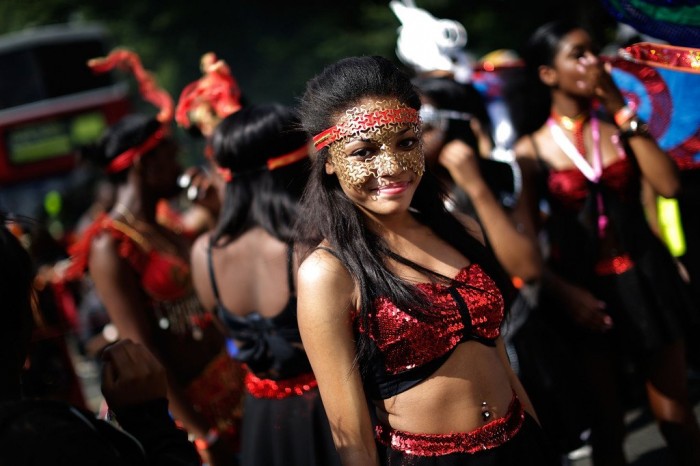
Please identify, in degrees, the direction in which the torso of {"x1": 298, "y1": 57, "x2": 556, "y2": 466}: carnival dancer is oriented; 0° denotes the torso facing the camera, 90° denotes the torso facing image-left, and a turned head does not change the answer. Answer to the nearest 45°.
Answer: approximately 315°

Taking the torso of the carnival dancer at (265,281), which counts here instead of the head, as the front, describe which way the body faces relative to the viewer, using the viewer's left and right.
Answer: facing away from the viewer

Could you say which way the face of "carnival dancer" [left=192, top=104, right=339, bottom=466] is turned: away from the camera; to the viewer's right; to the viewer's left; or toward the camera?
away from the camera

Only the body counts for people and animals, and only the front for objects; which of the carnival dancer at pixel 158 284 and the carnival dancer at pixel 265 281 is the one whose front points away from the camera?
the carnival dancer at pixel 265 281

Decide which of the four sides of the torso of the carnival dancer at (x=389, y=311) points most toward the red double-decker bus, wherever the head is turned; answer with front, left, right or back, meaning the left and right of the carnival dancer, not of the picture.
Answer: back

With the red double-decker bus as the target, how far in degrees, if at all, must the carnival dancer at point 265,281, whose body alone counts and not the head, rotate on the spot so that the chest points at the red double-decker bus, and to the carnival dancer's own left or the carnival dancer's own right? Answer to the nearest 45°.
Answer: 0° — they already face it
